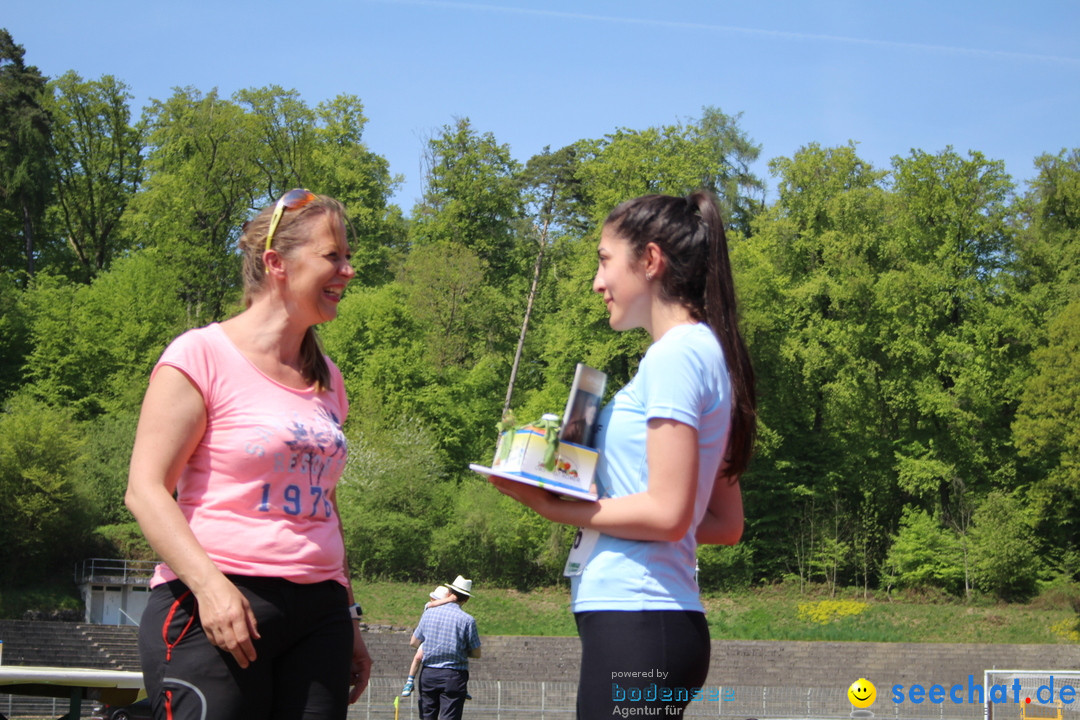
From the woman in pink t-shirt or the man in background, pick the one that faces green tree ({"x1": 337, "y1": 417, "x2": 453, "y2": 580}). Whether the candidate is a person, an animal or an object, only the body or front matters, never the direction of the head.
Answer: the man in background

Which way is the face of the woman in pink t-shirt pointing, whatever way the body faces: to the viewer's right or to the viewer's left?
to the viewer's right

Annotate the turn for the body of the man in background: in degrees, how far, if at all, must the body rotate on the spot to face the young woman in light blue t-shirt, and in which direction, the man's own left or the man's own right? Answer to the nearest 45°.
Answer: approximately 180°

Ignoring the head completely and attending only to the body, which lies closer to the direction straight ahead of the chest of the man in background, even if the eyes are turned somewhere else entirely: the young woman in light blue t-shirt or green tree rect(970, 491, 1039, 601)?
the green tree

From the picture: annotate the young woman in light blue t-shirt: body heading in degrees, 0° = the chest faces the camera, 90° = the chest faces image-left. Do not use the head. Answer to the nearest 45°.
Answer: approximately 90°

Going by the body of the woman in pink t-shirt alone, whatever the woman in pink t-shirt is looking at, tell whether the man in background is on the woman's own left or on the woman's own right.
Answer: on the woman's own left

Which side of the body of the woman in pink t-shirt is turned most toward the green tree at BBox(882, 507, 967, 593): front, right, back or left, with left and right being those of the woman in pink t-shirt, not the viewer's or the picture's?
left

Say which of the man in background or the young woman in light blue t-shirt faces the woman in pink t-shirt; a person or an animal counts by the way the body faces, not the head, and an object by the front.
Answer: the young woman in light blue t-shirt

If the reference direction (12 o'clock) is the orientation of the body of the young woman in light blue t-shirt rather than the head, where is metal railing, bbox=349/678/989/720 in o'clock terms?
The metal railing is roughly at 3 o'clock from the young woman in light blue t-shirt.

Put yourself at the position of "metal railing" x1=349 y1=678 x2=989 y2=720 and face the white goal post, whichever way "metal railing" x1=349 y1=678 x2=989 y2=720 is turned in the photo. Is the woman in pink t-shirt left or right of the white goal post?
right

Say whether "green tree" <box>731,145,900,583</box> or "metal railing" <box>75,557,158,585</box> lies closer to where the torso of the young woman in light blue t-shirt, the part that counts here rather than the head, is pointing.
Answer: the metal railing

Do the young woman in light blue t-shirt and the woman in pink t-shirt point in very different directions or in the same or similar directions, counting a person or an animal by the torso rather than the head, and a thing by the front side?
very different directions
